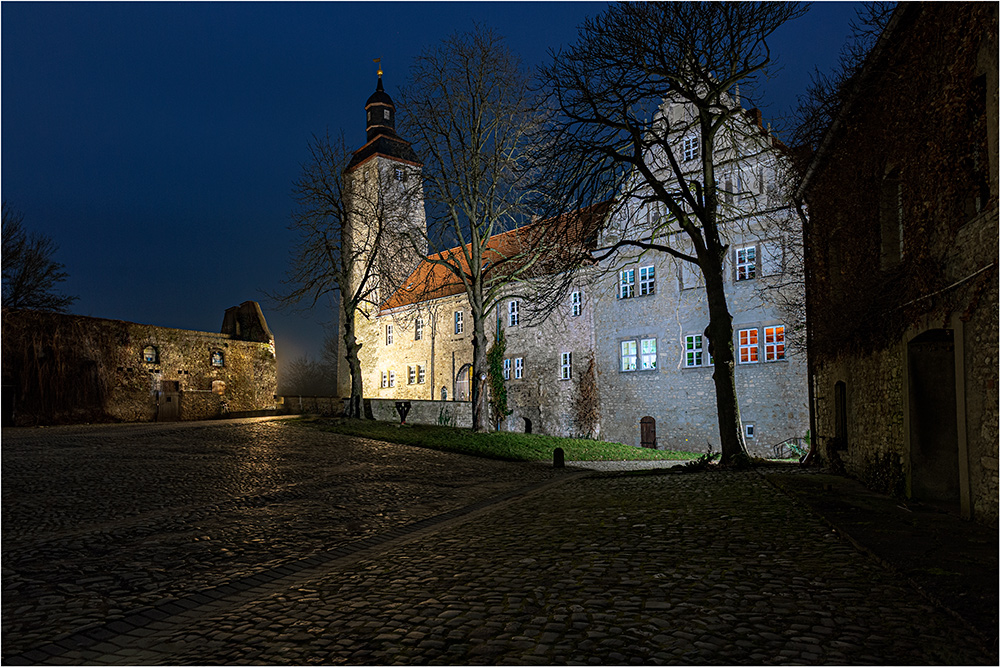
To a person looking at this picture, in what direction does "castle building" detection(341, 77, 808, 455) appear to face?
facing the viewer and to the left of the viewer

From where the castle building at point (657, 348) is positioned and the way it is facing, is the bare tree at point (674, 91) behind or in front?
in front

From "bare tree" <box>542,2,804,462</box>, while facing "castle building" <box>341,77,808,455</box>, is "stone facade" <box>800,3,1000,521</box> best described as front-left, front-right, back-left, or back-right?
back-right

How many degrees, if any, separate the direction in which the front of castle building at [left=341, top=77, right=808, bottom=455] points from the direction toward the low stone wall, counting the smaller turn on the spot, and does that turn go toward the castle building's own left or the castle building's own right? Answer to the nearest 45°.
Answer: approximately 45° to the castle building's own right

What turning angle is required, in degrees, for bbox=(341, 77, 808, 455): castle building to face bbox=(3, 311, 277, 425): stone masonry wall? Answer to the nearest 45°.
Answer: approximately 45° to its right

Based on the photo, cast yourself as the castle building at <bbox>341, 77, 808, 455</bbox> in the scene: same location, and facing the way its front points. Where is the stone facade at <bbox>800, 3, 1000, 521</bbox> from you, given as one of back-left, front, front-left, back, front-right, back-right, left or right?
front-left

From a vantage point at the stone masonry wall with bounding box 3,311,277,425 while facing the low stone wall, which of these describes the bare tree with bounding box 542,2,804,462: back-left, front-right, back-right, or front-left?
front-right
